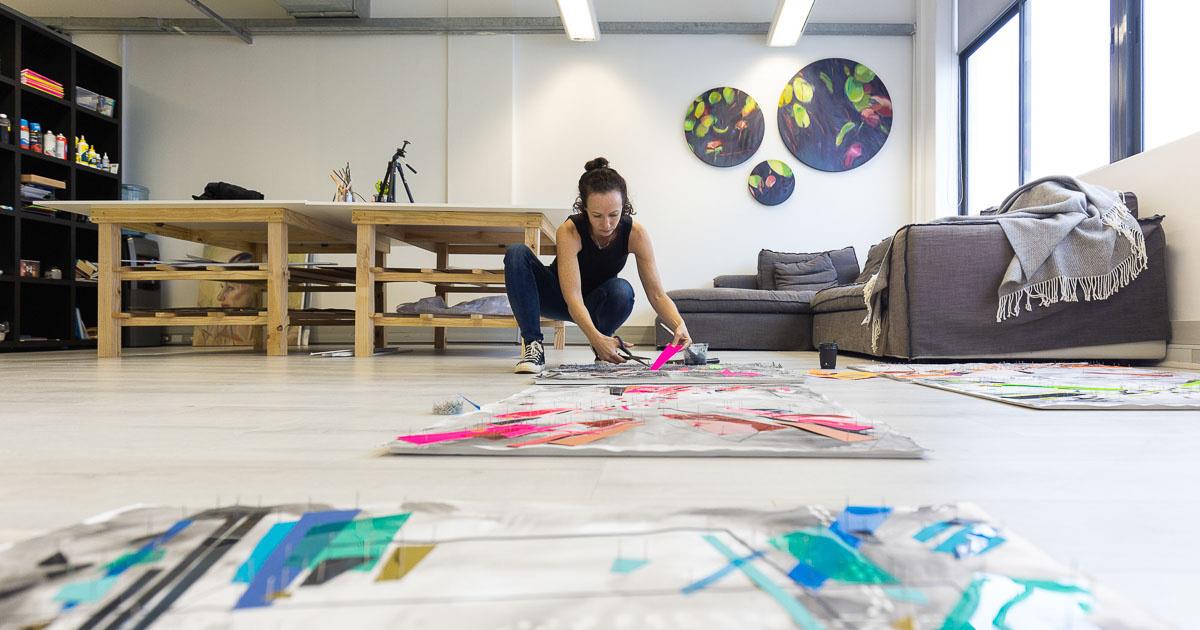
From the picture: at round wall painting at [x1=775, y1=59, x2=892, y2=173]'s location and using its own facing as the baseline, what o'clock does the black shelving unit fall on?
The black shelving unit is roughly at 2 o'clock from the round wall painting.

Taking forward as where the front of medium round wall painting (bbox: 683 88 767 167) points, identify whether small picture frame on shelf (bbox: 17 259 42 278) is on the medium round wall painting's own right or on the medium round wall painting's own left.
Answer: on the medium round wall painting's own right

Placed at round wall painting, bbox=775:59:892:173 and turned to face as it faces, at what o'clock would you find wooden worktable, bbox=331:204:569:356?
The wooden worktable is roughly at 1 o'clock from the round wall painting.

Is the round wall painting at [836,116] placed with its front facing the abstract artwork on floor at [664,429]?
yes
